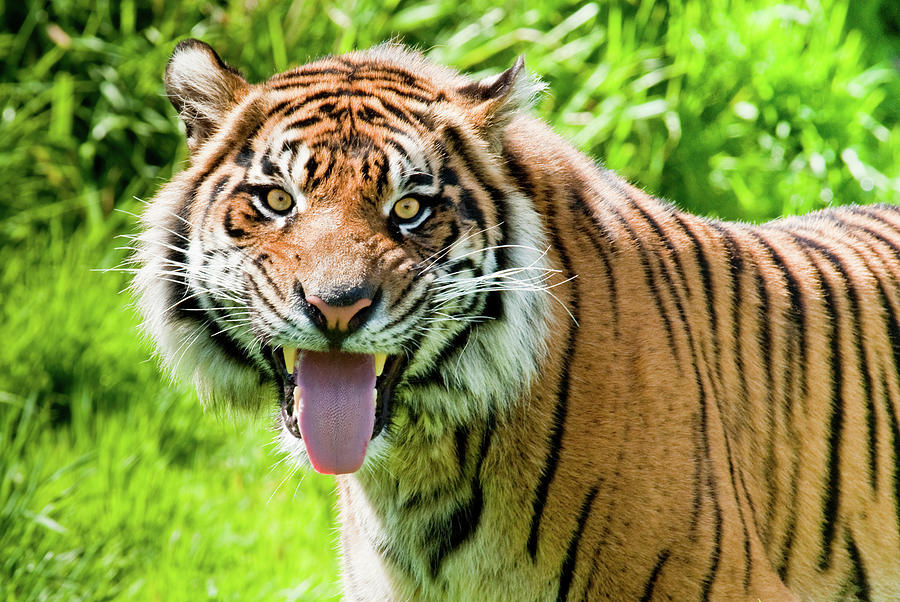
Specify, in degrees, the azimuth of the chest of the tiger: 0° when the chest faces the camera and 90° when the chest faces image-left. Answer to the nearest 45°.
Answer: approximately 45°
